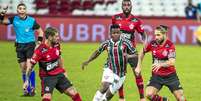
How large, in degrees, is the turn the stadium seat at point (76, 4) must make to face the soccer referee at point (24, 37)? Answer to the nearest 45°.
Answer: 0° — it already faces them

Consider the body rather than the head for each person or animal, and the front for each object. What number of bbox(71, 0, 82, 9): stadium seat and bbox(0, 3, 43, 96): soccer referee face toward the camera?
2

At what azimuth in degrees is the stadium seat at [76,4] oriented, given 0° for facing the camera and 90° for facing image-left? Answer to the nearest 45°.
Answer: approximately 0°

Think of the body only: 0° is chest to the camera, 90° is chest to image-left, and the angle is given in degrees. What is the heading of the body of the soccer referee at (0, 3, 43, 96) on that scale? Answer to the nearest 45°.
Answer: approximately 0°

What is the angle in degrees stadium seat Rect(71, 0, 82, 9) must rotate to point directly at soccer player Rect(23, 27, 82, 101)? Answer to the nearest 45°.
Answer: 0° — it already faces them

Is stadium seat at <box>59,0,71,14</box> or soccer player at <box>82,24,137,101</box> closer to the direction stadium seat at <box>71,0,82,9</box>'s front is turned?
the soccer player

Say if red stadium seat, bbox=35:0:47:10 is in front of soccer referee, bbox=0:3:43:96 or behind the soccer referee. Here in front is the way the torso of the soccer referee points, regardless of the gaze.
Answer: behind

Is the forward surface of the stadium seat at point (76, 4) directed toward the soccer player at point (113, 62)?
yes

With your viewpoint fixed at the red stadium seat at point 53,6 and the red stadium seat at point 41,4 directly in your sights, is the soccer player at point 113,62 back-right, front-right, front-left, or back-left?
back-left
